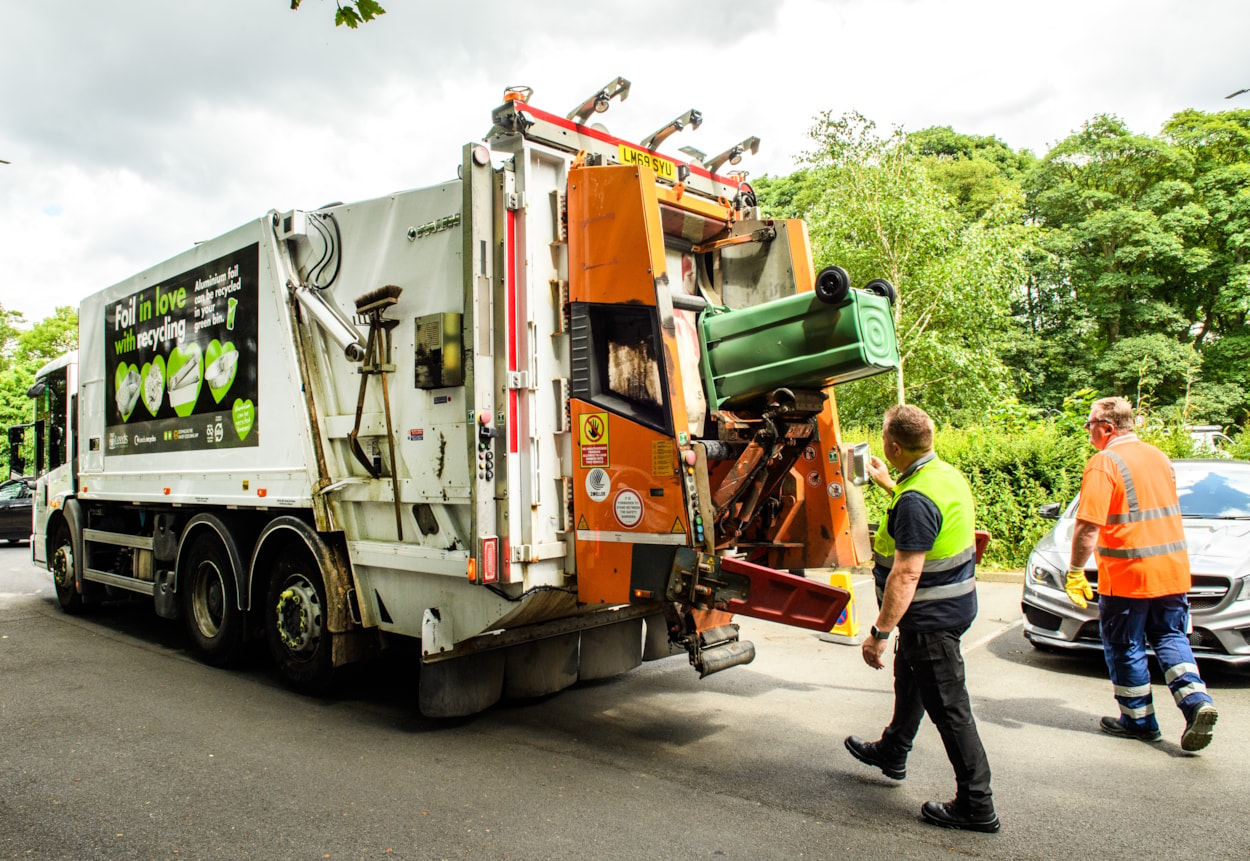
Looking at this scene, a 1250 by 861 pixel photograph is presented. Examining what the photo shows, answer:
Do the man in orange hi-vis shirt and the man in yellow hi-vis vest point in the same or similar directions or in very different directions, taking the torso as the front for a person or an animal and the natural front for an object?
same or similar directions

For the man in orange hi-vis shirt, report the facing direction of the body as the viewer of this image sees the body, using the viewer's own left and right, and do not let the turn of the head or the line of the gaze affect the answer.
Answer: facing away from the viewer and to the left of the viewer

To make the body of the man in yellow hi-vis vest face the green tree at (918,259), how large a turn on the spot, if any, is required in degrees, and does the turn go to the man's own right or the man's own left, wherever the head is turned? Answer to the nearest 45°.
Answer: approximately 45° to the man's own right

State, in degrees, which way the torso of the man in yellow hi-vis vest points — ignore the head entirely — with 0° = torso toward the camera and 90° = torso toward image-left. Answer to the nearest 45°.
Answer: approximately 135°

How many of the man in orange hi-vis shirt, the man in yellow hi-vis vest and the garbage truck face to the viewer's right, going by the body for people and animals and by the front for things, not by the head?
0

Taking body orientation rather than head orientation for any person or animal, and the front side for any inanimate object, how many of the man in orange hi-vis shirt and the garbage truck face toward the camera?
0

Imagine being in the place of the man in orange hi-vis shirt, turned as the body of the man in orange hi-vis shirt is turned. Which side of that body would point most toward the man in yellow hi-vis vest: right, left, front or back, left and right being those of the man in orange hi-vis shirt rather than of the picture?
left

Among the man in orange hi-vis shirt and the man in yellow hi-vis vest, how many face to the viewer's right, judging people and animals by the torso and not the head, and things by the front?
0

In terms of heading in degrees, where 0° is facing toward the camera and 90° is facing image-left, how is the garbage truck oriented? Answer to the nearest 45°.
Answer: approximately 135°

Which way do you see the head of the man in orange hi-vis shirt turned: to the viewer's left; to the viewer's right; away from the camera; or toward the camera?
to the viewer's left

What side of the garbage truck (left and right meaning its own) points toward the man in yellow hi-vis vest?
back

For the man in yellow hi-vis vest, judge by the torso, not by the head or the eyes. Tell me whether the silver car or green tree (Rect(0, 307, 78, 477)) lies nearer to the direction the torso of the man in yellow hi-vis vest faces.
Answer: the green tree

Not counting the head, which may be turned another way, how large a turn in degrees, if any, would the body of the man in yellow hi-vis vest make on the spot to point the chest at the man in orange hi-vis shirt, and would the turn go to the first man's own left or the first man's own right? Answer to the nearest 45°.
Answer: approximately 90° to the first man's own right

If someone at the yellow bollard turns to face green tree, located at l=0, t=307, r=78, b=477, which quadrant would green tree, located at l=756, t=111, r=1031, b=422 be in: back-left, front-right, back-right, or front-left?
front-right

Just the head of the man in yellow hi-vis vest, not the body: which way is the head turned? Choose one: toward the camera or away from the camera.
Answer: away from the camera
